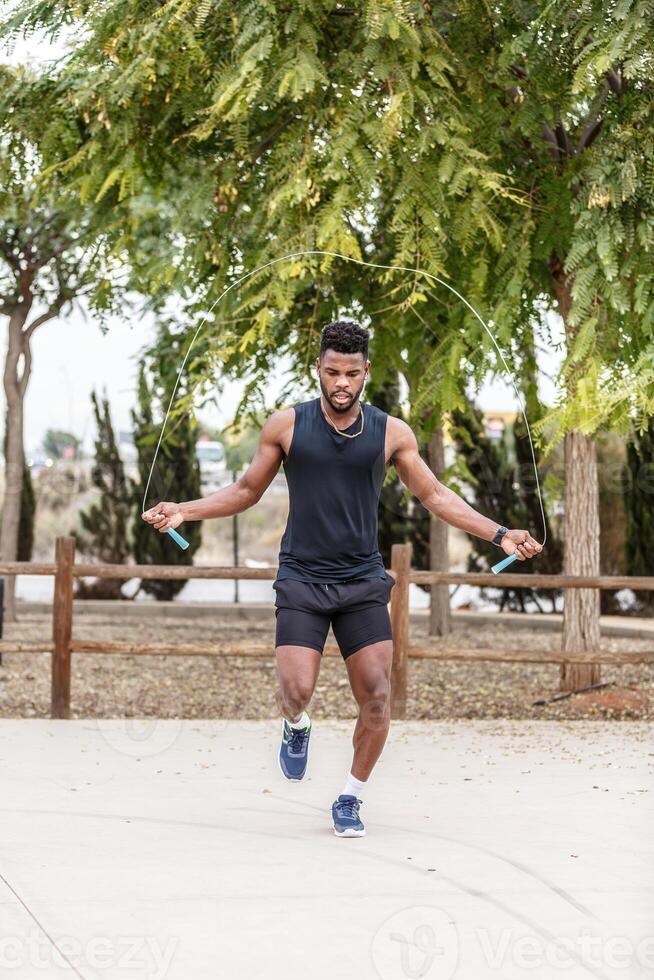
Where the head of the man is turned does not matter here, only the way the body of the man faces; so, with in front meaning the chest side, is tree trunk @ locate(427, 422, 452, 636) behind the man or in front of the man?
behind

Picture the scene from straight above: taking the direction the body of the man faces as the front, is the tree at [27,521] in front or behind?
behind

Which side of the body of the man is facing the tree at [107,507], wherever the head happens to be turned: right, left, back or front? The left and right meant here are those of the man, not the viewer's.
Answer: back

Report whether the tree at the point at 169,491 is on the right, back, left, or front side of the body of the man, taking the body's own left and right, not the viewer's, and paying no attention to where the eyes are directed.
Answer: back

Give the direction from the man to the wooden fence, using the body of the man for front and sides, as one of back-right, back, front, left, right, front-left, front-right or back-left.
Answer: back

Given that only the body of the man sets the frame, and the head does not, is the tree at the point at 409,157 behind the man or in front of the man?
behind

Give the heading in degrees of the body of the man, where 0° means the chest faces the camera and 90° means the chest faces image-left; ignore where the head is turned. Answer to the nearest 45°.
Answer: approximately 0°
